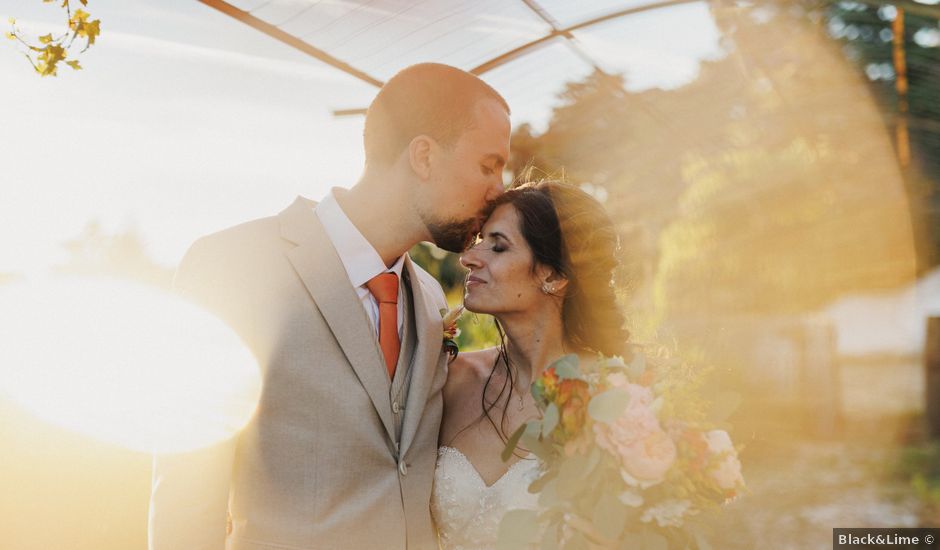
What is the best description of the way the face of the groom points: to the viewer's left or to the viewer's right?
to the viewer's right

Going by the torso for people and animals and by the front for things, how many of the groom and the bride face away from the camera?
0

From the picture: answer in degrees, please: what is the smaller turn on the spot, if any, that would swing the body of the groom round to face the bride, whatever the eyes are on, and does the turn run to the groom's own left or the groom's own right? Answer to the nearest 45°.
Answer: approximately 90° to the groom's own left

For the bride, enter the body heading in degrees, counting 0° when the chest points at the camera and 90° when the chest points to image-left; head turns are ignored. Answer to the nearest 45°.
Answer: approximately 45°

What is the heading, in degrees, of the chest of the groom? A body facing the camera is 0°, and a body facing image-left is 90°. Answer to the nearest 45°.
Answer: approximately 315°
